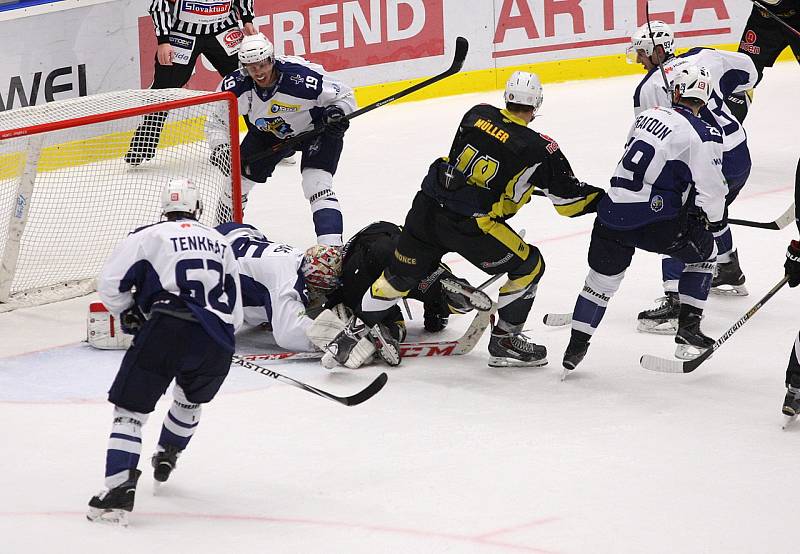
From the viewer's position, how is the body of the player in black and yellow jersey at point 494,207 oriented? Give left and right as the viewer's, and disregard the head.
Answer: facing away from the viewer and to the right of the viewer

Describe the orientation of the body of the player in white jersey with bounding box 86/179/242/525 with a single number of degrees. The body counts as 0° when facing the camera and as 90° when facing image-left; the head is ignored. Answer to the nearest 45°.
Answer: approximately 135°

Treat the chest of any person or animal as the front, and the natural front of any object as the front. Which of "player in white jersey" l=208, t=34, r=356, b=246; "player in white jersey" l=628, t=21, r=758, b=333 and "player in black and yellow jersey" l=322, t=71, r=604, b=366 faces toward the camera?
"player in white jersey" l=208, t=34, r=356, b=246

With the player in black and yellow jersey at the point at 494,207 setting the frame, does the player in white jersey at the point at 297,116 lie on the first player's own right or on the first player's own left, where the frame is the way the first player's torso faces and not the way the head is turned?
on the first player's own left

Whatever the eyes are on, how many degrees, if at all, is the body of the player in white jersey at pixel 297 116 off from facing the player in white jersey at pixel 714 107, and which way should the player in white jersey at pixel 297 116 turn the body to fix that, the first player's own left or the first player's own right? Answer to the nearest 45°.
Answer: approximately 90° to the first player's own left

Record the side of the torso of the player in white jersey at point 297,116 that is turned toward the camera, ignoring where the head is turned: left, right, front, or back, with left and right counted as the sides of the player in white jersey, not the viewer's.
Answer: front

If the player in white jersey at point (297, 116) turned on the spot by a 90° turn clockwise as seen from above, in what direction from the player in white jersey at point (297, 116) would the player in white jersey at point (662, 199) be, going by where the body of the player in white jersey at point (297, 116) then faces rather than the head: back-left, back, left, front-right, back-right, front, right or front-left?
back-left

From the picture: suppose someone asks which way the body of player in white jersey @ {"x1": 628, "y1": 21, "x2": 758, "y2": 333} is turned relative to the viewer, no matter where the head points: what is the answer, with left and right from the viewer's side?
facing to the left of the viewer

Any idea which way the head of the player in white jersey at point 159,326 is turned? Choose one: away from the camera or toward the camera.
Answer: away from the camera

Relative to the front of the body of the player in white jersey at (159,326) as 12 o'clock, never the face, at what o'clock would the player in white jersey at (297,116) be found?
the player in white jersey at (297,116) is roughly at 2 o'clock from the player in white jersey at (159,326).

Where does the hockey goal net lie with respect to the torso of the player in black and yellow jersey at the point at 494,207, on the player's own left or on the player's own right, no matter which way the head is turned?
on the player's own left
